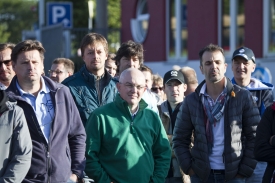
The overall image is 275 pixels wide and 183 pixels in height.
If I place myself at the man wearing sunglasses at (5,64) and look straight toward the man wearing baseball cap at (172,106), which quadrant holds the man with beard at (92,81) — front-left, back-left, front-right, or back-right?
front-right

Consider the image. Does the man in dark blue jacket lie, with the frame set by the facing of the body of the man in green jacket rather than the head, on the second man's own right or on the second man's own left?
on the second man's own right

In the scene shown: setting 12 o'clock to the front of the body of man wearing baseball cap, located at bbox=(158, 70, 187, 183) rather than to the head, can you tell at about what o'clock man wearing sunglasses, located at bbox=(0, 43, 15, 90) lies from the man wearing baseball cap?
The man wearing sunglasses is roughly at 2 o'clock from the man wearing baseball cap.

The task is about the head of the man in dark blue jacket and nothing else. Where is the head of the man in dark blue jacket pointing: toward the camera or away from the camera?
toward the camera

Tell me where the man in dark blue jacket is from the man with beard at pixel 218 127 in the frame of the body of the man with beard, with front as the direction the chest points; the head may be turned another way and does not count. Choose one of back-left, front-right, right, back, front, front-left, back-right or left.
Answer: front-right

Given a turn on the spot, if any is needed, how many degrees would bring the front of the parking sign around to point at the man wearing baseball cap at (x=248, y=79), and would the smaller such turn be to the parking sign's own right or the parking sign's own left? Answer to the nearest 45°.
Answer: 0° — it already faces them

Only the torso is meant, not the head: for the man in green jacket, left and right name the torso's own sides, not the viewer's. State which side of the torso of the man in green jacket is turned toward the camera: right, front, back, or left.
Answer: front

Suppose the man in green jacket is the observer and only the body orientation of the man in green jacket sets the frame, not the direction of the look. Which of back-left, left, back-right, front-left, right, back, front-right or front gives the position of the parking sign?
back

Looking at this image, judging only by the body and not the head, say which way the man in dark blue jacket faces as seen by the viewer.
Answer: toward the camera

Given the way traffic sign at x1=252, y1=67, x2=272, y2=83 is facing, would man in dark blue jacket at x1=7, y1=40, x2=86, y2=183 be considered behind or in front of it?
in front

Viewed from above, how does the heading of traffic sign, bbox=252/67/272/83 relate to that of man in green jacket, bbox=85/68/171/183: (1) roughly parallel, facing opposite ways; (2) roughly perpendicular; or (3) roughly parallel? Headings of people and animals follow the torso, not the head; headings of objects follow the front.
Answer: roughly parallel

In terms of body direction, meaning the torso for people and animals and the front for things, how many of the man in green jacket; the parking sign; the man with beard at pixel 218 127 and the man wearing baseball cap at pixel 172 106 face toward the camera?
4

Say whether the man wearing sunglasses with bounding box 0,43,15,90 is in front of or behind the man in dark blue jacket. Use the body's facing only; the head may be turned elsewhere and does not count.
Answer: behind

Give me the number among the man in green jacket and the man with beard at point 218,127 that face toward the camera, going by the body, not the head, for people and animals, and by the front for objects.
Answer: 2
